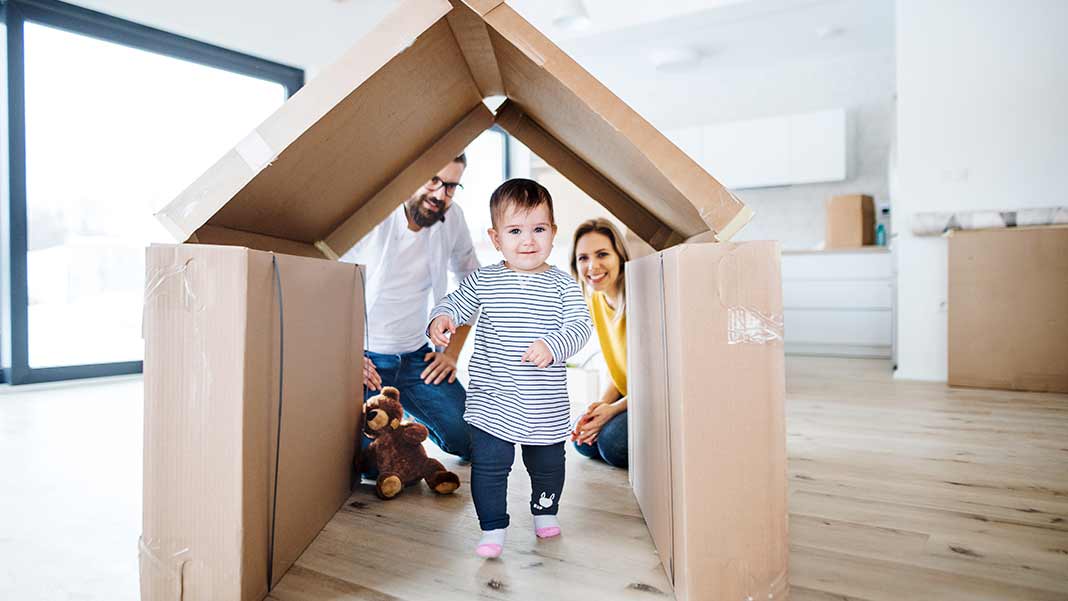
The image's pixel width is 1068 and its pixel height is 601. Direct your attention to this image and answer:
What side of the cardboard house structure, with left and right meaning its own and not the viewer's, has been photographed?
front

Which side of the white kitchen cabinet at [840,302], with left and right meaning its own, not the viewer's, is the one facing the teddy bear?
front

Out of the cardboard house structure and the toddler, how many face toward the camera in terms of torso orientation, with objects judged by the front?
2

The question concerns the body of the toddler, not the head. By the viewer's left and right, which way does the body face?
facing the viewer

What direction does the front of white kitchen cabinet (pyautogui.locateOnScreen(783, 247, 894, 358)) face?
toward the camera

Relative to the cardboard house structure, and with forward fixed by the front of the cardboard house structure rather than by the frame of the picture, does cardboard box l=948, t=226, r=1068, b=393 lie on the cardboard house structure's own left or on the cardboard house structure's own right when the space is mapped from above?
on the cardboard house structure's own left

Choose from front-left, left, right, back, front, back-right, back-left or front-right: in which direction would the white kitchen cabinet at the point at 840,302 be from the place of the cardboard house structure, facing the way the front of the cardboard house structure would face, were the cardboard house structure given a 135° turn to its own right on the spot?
right

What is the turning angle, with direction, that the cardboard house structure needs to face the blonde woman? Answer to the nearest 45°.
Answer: approximately 135° to its left

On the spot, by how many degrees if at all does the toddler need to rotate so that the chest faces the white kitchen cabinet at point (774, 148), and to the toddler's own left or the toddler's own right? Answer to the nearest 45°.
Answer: approximately 135° to the toddler's own left

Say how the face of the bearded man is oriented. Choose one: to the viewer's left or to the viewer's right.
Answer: to the viewer's right

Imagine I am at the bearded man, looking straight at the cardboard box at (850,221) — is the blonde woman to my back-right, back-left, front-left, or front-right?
front-right

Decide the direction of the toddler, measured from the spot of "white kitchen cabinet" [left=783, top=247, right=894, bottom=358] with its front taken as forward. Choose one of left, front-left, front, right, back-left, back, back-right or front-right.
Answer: front
